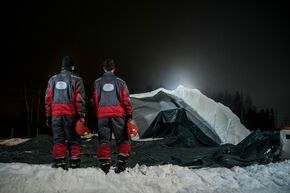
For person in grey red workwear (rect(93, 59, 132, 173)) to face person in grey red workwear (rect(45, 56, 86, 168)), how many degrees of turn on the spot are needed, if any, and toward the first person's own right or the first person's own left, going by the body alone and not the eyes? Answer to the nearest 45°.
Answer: approximately 90° to the first person's own left

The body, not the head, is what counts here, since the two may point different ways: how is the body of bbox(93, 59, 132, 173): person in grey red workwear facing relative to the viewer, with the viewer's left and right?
facing away from the viewer
